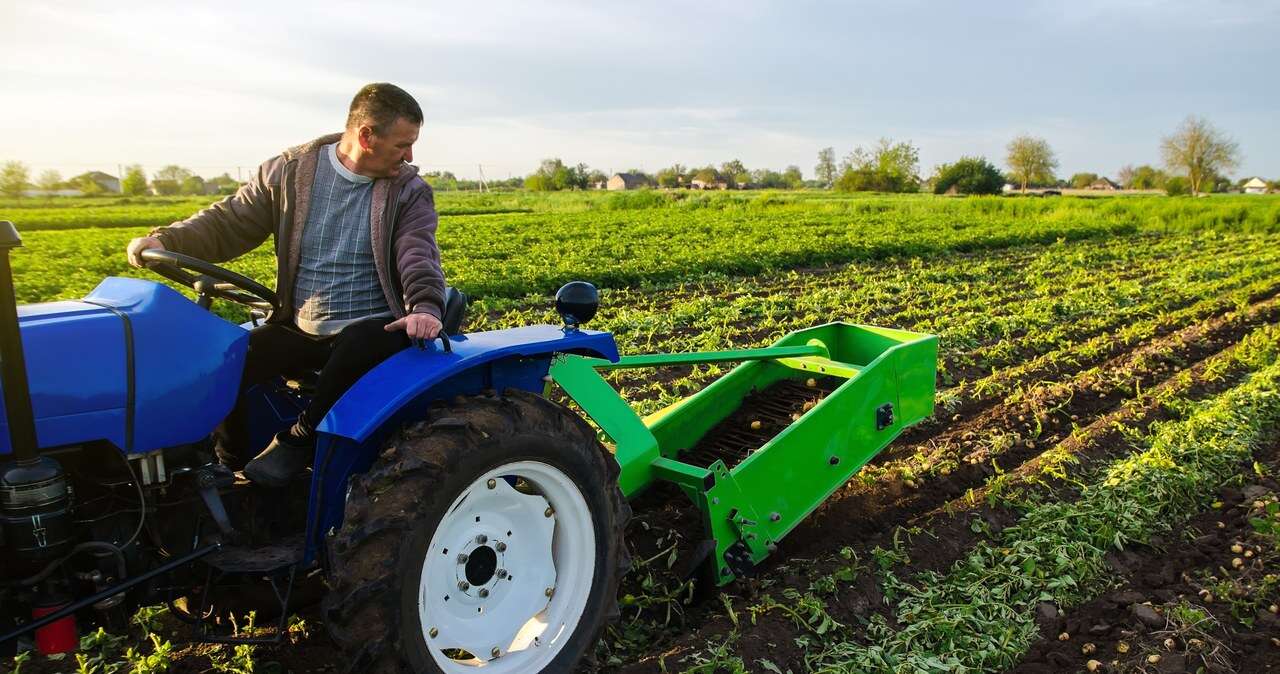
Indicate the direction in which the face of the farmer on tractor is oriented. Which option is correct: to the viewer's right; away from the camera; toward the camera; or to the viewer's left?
to the viewer's right

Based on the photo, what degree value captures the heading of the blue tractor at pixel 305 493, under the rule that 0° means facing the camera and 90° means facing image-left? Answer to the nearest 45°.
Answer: approximately 45°

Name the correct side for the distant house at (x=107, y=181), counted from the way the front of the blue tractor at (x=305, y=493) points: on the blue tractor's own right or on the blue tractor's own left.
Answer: on the blue tractor's own right

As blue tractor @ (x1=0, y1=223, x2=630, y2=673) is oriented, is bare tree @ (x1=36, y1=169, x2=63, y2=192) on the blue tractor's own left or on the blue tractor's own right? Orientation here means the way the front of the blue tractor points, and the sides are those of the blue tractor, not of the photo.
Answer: on the blue tractor's own right
